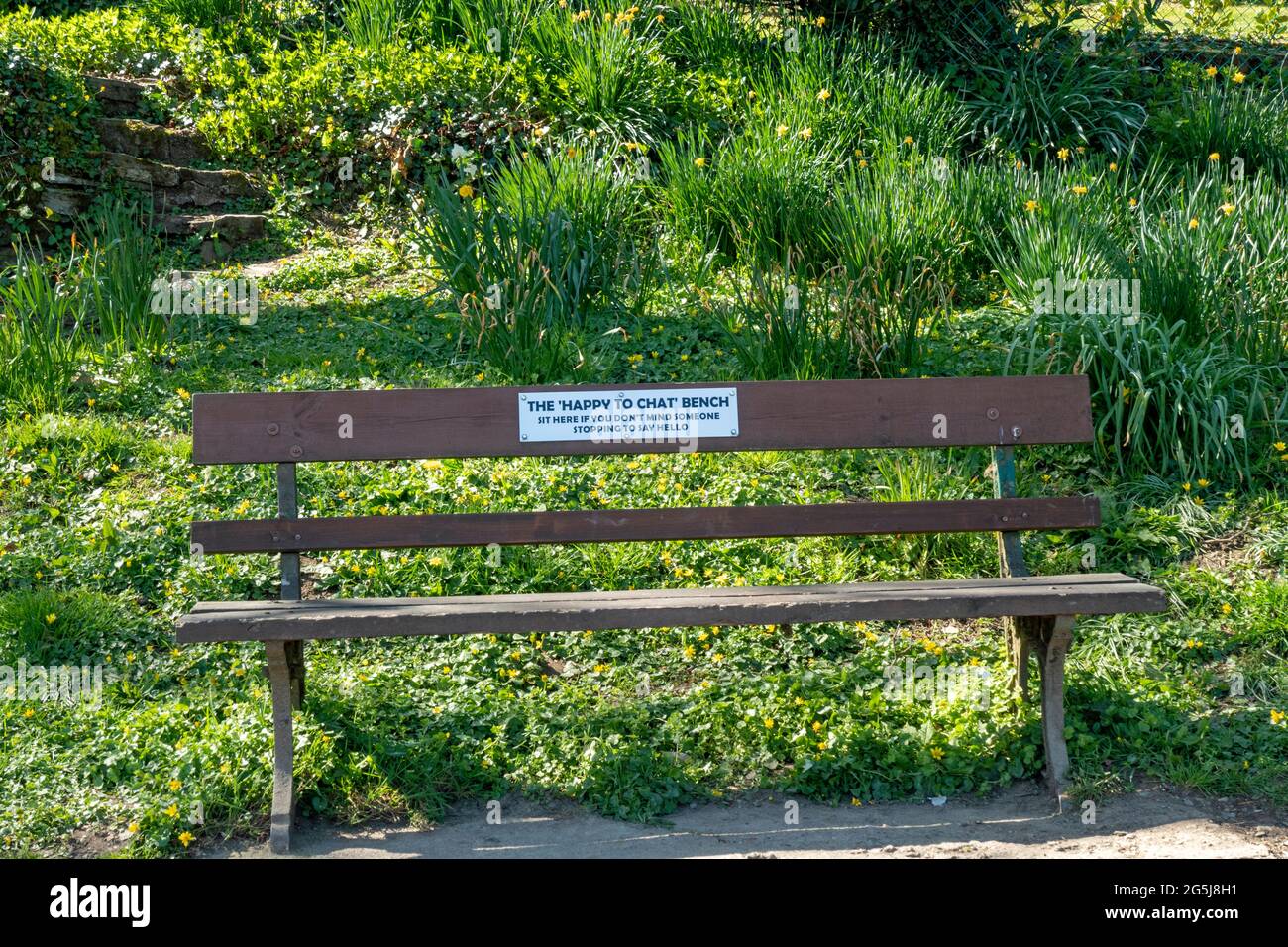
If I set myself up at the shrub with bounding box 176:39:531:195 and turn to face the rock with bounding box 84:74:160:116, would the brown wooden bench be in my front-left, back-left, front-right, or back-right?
back-left

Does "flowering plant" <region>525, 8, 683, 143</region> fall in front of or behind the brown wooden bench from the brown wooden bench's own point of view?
behind

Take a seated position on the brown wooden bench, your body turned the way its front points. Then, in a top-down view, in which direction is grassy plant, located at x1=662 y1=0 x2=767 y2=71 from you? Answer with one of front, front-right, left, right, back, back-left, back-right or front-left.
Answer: back

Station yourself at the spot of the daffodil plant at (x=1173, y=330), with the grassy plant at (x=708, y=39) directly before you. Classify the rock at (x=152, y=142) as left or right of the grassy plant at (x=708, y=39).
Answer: left

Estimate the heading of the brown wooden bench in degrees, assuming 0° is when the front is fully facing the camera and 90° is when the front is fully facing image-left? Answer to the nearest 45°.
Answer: approximately 0°

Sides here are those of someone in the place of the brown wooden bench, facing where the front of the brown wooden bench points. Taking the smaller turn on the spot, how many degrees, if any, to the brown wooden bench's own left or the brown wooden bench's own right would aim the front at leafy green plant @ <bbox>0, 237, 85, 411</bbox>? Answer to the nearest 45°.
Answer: approximately 135° to the brown wooden bench's own right

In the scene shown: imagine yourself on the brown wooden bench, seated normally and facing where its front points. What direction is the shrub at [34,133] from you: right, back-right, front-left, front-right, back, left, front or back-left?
back-right

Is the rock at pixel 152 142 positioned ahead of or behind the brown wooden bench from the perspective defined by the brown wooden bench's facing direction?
behind

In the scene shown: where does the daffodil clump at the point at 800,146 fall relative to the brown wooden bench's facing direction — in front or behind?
behind

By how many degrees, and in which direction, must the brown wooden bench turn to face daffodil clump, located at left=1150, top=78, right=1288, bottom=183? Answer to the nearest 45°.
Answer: approximately 135° to its left
